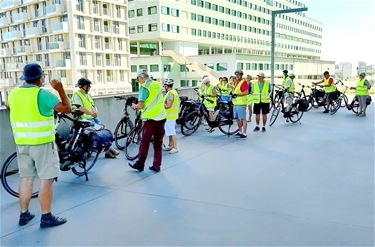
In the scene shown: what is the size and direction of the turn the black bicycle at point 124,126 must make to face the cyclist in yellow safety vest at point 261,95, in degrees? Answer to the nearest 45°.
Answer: approximately 135° to its left

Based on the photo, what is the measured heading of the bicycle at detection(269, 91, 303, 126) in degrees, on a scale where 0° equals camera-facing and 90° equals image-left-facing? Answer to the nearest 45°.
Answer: approximately 45°

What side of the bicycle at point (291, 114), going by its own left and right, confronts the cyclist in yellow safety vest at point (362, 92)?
back

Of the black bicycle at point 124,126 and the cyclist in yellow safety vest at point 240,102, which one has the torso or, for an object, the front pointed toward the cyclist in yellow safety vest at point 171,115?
the cyclist in yellow safety vest at point 240,102

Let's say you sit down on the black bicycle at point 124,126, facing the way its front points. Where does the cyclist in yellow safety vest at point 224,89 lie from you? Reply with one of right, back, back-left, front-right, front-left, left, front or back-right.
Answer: back

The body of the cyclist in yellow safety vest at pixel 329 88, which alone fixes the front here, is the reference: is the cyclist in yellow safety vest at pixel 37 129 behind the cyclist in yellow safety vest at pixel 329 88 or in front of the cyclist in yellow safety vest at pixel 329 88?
in front

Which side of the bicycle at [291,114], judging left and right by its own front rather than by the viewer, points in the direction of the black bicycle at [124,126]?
front

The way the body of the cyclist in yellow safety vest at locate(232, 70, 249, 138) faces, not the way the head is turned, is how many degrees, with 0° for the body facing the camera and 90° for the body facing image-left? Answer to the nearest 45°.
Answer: approximately 45°

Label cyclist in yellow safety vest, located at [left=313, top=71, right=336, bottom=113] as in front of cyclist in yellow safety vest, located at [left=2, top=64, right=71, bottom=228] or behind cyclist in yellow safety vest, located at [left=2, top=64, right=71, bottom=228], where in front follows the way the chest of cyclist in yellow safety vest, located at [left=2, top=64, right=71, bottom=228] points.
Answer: in front

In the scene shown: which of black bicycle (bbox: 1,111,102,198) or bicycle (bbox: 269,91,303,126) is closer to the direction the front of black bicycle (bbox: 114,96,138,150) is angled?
the black bicycle

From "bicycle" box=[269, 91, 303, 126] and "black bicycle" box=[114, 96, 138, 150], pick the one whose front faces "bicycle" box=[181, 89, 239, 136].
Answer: "bicycle" box=[269, 91, 303, 126]

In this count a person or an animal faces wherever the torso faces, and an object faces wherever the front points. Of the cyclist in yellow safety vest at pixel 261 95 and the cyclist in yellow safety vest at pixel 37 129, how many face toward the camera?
1

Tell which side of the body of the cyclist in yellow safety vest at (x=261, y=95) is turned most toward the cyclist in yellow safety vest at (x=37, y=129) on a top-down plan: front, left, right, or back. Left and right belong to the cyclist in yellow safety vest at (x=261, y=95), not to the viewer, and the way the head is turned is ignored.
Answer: front
